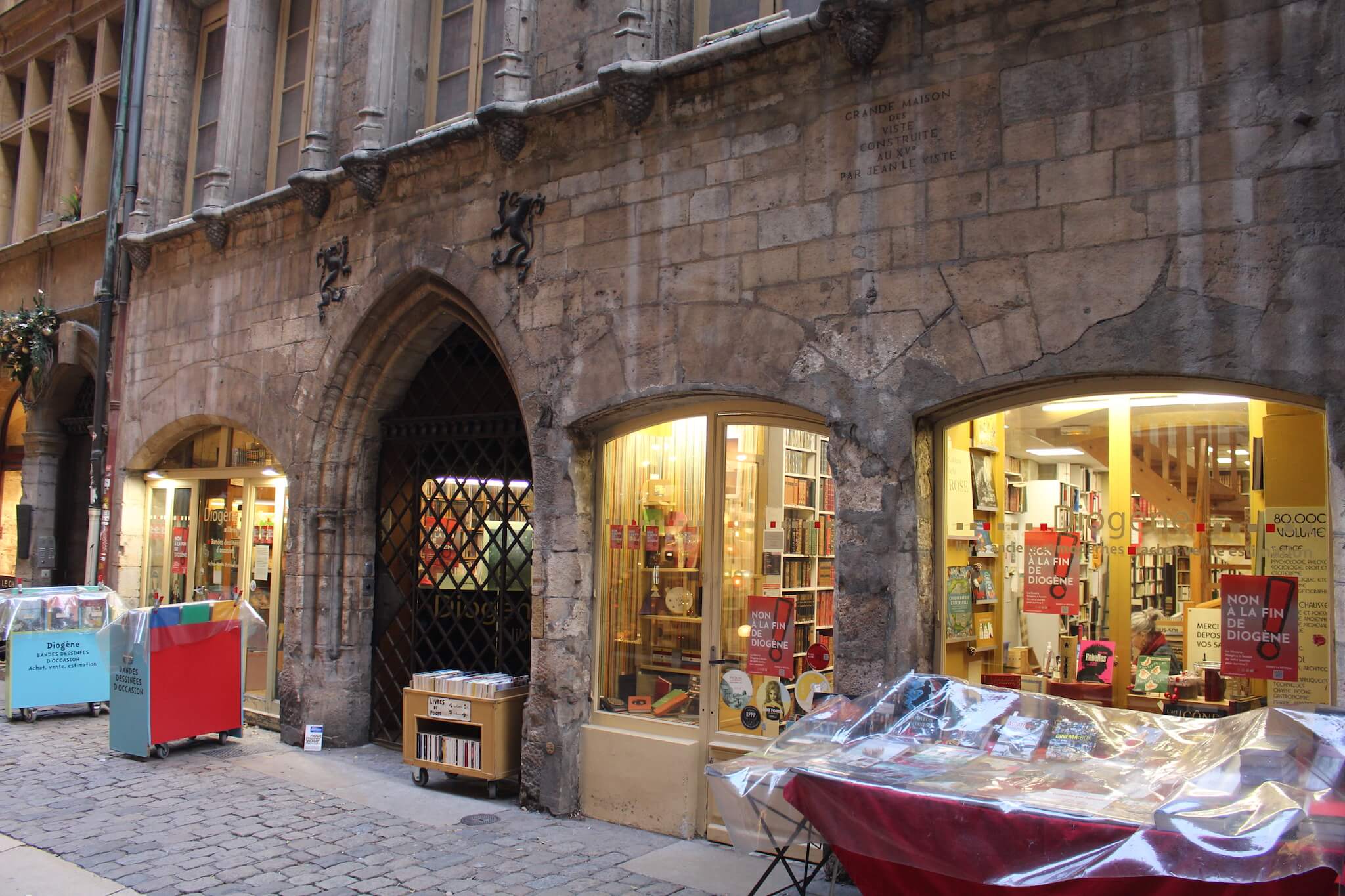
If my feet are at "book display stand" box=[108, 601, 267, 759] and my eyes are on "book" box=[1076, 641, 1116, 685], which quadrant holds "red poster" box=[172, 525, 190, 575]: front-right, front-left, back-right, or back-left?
back-left

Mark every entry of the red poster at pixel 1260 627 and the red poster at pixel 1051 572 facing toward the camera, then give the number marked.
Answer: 2

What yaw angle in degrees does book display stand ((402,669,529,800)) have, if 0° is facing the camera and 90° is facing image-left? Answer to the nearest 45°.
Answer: approximately 45°

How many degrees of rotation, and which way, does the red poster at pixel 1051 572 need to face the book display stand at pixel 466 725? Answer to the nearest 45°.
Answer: approximately 90° to its right

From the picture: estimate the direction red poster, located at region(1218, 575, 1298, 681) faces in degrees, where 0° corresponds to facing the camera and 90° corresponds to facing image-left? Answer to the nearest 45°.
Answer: approximately 0°

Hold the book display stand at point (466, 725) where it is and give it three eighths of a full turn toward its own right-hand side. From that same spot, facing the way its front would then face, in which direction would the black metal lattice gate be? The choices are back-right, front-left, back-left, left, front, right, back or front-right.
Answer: front

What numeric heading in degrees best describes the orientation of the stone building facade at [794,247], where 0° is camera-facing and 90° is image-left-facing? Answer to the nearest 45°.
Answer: approximately 45°

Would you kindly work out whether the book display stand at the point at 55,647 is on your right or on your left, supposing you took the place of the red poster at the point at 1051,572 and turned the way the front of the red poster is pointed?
on your right
